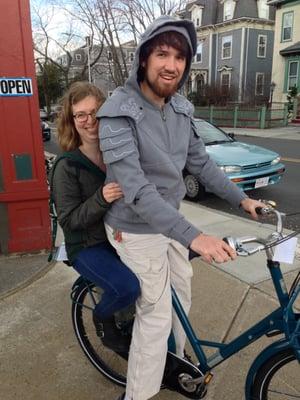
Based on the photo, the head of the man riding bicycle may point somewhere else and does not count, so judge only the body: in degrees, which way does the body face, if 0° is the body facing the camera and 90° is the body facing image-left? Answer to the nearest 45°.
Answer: approximately 315°

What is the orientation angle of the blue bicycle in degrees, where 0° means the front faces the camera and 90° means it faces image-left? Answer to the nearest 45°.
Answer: approximately 315°
